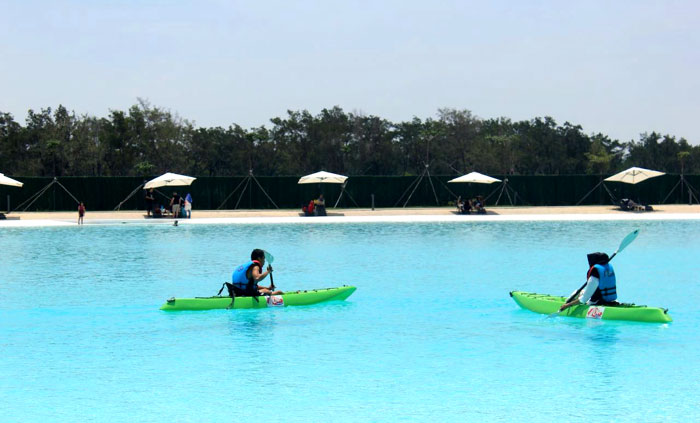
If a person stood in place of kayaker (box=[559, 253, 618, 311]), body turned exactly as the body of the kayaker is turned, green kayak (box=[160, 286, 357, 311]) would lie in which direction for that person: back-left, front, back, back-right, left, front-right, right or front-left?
front-left

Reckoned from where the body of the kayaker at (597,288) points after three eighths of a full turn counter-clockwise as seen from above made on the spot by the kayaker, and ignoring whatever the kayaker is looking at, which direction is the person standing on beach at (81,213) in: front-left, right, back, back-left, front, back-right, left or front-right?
back-right

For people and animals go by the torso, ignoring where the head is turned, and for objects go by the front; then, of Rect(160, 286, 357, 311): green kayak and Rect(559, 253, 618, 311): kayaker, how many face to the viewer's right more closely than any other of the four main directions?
1

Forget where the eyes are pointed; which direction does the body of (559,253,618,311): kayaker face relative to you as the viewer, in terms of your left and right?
facing away from the viewer and to the left of the viewer

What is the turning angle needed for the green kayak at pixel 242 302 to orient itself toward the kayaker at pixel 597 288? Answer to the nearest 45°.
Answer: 0° — it already faces them

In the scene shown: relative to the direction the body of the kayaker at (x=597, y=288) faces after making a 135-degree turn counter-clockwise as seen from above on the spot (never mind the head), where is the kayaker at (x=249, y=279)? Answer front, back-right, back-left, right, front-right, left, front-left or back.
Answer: right

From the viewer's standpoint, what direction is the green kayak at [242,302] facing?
to the viewer's right
